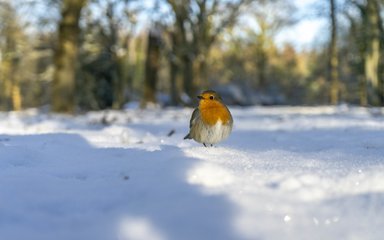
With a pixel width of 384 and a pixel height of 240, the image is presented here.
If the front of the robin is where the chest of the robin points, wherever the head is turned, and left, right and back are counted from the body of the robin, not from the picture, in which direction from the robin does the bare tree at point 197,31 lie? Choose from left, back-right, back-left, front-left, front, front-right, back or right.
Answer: back-left

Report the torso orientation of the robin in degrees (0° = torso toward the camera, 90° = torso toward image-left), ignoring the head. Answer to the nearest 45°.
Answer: approximately 315°
